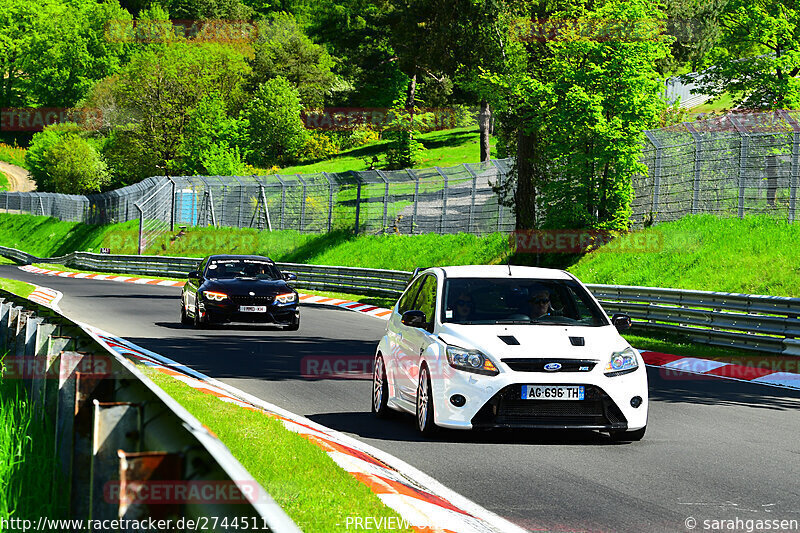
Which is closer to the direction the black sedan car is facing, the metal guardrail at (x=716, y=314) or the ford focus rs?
the ford focus rs

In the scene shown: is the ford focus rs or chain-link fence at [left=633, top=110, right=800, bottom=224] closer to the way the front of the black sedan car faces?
the ford focus rs

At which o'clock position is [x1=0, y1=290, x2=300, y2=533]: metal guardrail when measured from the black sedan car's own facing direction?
The metal guardrail is roughly at 12 o'clock from the black sedan car.

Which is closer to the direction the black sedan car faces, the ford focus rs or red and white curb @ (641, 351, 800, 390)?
the ford focus rs

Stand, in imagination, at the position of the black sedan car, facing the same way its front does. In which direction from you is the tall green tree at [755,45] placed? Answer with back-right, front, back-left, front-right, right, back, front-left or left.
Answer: back-left

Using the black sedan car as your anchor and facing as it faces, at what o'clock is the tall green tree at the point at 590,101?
The tall green tree is roughly at 8 o'clock from the black sedan car.

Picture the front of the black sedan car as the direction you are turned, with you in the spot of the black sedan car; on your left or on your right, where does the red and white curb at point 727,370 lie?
on your left

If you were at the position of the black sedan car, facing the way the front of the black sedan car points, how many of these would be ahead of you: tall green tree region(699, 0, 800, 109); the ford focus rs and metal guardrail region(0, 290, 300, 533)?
2

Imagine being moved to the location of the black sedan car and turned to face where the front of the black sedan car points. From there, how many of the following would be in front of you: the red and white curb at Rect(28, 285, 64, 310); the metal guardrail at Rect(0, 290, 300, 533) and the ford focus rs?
2

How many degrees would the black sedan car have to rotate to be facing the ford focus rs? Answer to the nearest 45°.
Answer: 0° — it already faces it

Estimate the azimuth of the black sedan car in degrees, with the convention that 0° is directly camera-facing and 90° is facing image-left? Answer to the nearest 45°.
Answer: approximately 0°
